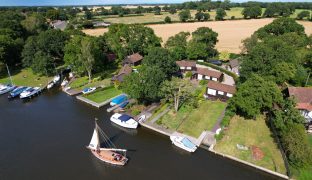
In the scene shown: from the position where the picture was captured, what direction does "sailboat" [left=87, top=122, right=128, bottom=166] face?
facing away from the viewer and to the left of the viewer

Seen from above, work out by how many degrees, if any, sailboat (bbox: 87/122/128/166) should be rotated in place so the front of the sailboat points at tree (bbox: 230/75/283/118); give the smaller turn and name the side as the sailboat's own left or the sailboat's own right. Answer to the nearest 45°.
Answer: approximately 135° to the sailboat's own right

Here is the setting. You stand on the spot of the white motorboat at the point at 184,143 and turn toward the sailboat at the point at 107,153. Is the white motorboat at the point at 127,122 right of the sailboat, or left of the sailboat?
right

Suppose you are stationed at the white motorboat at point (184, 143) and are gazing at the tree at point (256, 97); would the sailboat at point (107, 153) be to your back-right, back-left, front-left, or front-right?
back-left

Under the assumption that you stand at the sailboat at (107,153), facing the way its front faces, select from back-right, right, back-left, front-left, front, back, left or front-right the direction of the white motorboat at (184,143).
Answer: back-right
